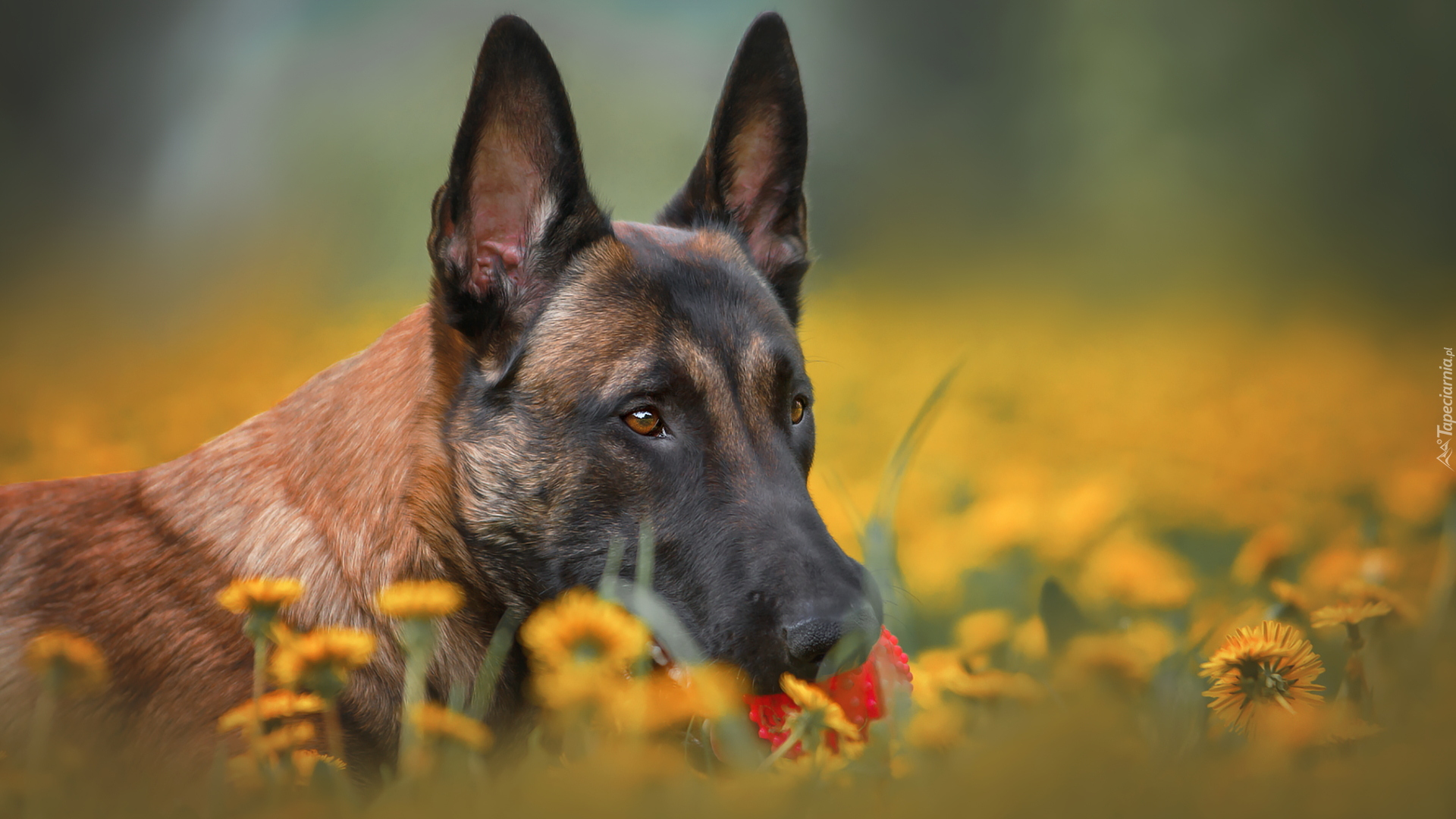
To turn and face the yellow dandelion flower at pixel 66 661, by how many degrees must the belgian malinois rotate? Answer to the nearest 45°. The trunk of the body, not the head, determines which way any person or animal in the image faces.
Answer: approximately 90° to its right

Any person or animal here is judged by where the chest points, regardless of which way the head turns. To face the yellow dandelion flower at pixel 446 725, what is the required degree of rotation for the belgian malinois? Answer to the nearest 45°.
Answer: approximately 45° to its right

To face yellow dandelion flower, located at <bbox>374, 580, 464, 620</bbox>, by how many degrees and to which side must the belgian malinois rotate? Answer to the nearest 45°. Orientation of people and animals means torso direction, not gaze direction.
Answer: approximately 45° to its right

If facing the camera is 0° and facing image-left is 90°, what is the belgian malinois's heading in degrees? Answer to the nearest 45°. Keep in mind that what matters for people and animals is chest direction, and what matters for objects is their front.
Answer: approximately 315°

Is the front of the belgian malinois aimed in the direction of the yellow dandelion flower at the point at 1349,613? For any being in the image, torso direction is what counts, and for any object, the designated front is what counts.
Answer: yes
